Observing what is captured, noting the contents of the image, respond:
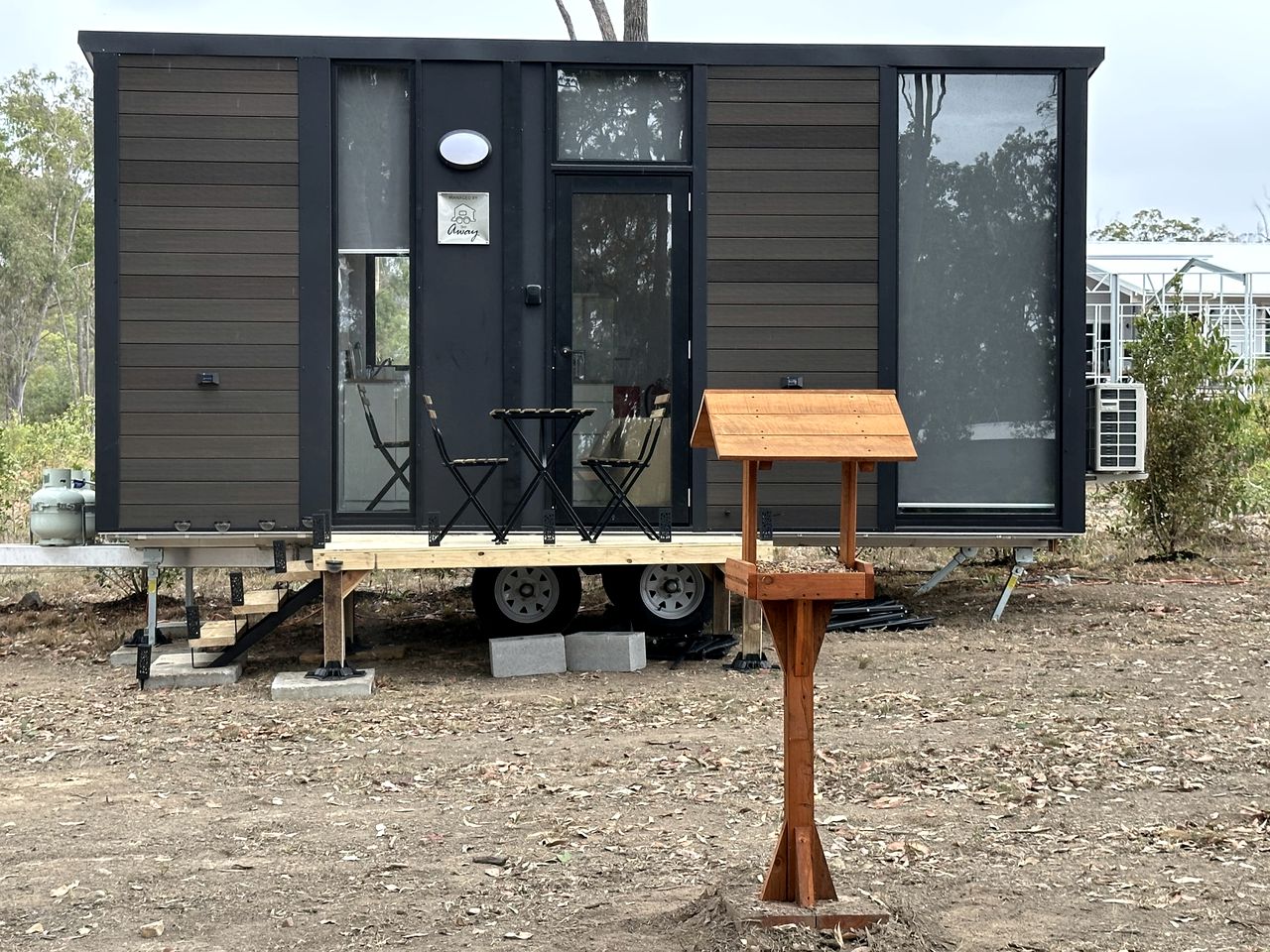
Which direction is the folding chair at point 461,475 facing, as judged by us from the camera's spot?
facing to the right of the viewer

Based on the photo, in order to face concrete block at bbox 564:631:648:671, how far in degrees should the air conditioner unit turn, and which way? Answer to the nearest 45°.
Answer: approximately 135° to its right

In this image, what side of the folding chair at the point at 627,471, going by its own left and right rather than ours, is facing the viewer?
left

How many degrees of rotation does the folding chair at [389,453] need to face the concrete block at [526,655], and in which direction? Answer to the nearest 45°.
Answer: approximately 45° to its right

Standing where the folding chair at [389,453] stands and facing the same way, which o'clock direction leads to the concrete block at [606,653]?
The concrete block is roughly at 1 o'clock from the folding chair.

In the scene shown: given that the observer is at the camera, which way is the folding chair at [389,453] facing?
facing to the right of the viewer

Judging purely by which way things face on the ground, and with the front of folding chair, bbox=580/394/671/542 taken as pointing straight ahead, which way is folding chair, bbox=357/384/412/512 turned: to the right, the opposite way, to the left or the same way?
the opposite way

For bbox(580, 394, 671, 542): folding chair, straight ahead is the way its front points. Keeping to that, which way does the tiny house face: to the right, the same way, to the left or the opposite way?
to the left
